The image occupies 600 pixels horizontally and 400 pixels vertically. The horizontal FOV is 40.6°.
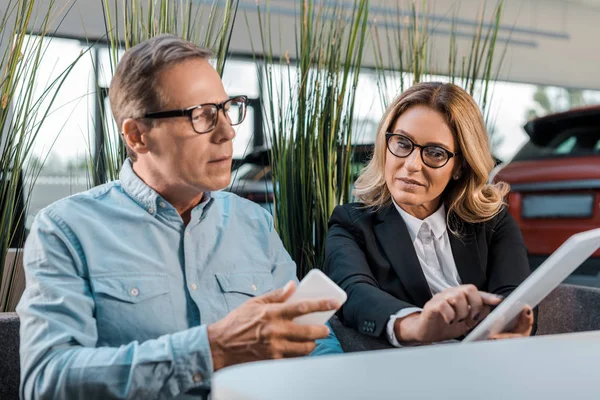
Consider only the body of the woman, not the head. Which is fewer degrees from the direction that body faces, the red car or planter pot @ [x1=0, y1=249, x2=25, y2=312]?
the planter pot

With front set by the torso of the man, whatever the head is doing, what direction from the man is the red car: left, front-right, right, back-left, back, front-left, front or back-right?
left

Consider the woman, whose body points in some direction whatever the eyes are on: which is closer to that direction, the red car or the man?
the man

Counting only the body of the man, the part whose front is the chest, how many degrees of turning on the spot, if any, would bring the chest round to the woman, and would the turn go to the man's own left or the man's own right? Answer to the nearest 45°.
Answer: approximately 90° to the man's own left

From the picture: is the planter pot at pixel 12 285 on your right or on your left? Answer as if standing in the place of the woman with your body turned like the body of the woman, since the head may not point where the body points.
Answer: on your right

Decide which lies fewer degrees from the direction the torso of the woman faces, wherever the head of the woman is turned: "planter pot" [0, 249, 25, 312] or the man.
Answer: the man

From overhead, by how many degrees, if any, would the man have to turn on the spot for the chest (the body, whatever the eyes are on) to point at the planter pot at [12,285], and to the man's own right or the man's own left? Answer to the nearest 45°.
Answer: approximately 180°

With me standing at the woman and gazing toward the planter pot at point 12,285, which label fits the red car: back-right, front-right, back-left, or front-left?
back-right

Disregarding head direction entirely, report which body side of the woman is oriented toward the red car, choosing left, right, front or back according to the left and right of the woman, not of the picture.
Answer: back

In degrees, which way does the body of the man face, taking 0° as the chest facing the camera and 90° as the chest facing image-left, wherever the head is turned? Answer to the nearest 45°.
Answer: approximately 315°

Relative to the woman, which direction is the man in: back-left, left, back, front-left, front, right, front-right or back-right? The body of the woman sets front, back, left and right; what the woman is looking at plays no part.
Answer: front-right
